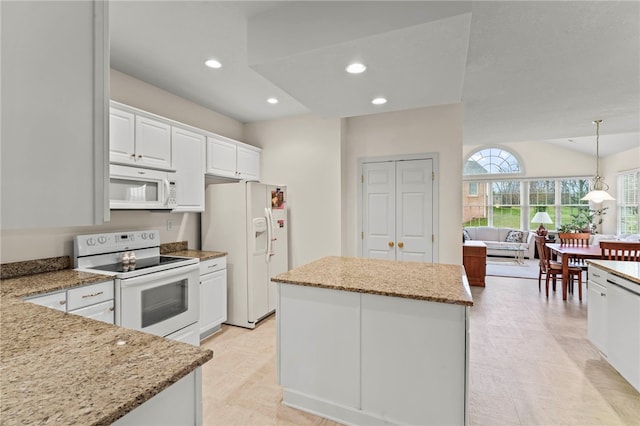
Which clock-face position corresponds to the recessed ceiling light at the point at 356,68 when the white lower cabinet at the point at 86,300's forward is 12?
The recessed ceiling light is roughly at 12 o'clock from the white lower cabinet.

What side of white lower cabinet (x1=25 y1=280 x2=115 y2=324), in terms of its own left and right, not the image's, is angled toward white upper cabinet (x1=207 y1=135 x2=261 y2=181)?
left

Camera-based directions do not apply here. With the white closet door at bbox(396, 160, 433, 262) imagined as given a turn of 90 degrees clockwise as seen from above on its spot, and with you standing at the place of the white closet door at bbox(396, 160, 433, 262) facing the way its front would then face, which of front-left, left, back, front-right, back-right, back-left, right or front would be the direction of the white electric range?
front-left

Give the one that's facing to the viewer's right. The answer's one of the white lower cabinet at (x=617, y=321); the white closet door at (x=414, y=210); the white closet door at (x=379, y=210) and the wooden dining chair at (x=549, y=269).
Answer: the wooden dining chair

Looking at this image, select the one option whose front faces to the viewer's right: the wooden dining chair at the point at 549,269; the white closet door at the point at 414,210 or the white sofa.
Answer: the wooden dining chair

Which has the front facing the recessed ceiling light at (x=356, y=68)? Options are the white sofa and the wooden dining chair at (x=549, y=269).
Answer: the white sofa

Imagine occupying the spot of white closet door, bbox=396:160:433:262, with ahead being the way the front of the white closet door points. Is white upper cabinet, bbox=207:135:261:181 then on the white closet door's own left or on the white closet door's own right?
on the white closet door's own right

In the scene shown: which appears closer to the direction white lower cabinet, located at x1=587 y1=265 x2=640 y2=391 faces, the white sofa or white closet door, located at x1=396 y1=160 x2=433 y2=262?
the white closet door

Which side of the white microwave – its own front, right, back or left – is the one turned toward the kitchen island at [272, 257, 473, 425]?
front

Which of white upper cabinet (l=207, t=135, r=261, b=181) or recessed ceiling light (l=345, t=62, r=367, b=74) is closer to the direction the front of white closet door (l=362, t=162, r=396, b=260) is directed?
the recessed ceiling light

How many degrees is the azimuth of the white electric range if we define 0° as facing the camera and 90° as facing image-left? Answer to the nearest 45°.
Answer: approximately 315°

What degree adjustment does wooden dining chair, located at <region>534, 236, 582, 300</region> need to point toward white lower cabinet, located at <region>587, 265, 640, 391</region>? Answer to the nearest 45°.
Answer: approximately 90° to its right

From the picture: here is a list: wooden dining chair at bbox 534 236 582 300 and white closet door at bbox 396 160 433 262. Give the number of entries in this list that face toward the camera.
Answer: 1

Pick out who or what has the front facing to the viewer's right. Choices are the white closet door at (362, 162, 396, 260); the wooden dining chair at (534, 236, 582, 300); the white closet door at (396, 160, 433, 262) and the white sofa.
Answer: the wooden dining chair

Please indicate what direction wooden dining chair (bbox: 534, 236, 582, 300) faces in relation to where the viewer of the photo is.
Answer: facing to the right of the viewer
